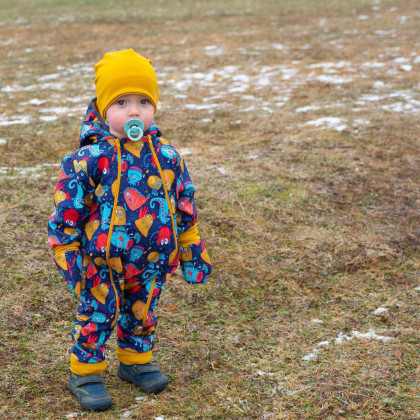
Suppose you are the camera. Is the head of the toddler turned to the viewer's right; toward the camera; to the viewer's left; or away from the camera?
toward the camera

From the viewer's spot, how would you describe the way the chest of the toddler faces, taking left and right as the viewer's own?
facing the viewer and to the right of the viewer
